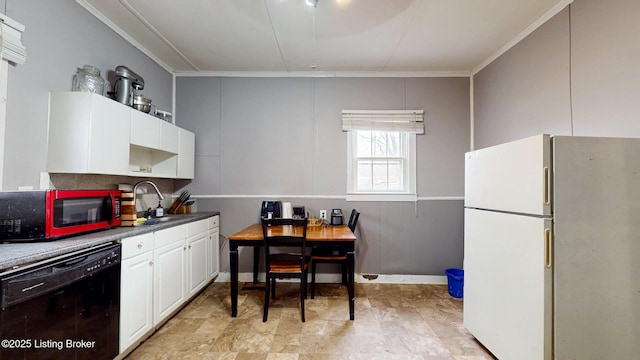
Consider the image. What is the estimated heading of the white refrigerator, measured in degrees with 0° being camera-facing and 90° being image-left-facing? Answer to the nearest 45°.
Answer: approximately 45°

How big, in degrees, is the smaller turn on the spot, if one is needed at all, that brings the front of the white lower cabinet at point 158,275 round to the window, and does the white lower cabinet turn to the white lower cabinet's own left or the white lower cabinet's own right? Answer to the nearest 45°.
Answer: approximately 45° to the white lower cabinet's own left

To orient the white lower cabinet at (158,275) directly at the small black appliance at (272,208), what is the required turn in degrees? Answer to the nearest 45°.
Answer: approximately 90° to its left

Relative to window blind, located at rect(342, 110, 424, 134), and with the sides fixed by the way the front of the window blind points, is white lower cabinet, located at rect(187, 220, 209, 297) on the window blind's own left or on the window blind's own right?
on the window blind's own right

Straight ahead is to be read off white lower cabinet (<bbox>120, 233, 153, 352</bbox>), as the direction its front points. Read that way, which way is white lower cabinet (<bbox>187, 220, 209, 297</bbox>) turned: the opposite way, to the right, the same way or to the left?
the same way

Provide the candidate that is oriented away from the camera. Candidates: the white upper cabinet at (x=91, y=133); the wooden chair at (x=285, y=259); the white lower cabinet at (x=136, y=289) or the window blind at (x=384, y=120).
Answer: the wooden chair

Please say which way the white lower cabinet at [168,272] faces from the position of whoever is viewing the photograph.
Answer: facing the viewer and to the right of the viewer

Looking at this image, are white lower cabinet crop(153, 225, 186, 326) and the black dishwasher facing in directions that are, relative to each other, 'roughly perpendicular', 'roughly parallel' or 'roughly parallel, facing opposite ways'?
roughly parallel

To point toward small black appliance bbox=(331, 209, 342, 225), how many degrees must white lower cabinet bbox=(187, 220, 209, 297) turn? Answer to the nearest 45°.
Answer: approximately 45° to its left

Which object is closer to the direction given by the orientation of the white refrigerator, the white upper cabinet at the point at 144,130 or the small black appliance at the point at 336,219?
the white upper cabinet

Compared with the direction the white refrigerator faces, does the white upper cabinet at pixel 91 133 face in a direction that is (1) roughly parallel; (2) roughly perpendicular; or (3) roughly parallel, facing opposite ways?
roughly parallel, facing opposite ways

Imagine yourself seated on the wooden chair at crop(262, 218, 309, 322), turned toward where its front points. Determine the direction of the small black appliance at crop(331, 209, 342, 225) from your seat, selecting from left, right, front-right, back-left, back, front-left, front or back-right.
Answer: front-right

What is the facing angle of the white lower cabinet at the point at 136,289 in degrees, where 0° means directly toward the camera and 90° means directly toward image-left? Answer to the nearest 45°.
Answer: approximately 315°

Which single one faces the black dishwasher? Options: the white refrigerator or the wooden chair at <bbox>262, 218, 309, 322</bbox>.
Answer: the white refrigerator

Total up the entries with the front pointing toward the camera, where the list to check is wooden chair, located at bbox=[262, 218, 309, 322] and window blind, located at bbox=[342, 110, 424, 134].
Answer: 1

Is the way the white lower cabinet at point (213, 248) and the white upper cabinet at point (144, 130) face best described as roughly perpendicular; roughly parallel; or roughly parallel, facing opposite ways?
roughly parallel

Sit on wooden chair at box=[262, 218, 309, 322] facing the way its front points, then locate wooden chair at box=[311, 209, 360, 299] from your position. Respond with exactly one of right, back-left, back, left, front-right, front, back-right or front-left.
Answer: front-right
